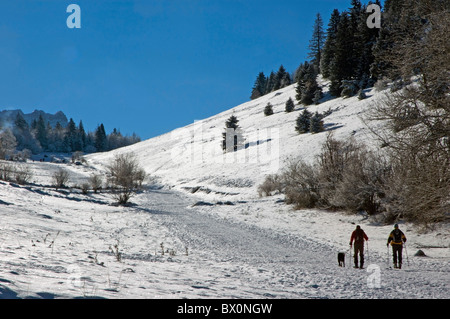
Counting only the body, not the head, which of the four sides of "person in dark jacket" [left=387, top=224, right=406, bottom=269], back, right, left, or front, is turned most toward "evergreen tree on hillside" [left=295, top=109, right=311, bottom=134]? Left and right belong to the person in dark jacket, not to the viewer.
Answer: front

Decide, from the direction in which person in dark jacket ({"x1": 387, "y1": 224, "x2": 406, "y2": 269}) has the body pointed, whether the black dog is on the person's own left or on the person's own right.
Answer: on the person's own left

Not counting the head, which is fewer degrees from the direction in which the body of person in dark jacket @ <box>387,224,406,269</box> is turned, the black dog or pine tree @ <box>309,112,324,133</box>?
the pine tree

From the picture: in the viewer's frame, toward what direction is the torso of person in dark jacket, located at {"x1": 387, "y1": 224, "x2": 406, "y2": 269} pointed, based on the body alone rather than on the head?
away from the camera

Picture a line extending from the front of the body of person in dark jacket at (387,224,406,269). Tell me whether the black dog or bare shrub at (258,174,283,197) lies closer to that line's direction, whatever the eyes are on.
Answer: the bare shrub

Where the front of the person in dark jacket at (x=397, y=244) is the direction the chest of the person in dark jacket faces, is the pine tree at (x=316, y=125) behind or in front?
in front

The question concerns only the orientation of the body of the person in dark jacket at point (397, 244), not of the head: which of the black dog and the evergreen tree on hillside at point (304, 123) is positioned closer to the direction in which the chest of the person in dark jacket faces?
the evergreen tree on hillside

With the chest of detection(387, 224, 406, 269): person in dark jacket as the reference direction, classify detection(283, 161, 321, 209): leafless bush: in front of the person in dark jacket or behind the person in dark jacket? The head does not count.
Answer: in front
